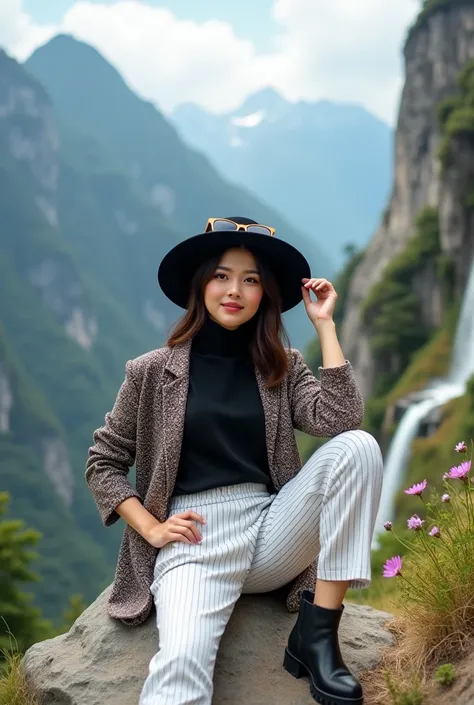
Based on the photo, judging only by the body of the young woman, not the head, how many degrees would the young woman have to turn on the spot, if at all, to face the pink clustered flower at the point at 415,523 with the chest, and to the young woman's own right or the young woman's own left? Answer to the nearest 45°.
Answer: approximately 45° to the young woman's own left

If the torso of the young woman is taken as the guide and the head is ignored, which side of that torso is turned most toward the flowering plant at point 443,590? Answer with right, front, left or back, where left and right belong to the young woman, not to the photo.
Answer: left

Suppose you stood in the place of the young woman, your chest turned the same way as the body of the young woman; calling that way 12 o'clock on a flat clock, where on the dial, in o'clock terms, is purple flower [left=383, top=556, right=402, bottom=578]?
The purple flower is roughly at 10 o'clock from the young woman.

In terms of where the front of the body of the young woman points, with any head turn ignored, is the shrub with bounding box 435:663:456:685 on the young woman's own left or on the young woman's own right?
on the young woman's own left

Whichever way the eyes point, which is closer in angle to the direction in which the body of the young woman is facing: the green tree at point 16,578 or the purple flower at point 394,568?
the purple flower

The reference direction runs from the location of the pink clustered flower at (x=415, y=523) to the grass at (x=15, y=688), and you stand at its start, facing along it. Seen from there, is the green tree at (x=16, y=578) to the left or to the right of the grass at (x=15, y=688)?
right

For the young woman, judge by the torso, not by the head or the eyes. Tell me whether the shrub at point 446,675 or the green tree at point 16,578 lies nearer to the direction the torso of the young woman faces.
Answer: the shrub

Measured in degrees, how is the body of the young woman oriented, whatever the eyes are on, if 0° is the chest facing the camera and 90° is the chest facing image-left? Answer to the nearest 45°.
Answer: approximately 0°
